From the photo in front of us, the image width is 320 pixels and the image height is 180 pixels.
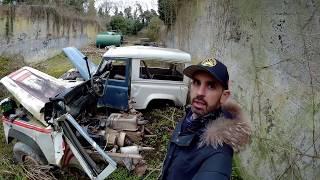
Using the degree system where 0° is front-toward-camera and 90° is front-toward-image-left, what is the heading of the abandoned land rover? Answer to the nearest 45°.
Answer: approximately 90°

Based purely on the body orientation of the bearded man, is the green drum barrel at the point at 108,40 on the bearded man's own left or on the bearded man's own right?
on the bearded man's own right

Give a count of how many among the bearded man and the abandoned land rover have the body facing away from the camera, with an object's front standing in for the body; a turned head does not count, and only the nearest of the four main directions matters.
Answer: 0

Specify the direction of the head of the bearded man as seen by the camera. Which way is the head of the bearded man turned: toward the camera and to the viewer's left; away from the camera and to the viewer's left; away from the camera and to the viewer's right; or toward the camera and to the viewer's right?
toward the camera and to the viewer's left

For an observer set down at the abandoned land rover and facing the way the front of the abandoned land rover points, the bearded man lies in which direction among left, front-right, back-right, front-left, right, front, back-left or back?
left

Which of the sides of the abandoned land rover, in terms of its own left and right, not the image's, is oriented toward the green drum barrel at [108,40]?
right

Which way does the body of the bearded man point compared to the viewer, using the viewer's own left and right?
facing the viewer and to the left of the viewer
